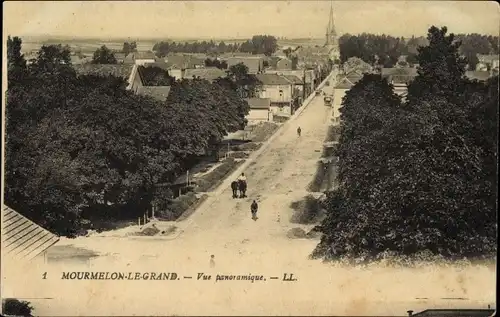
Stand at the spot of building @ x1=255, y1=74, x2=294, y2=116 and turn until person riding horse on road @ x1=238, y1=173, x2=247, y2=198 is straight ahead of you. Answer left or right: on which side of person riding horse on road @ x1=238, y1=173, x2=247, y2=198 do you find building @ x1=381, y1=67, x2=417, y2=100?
left
